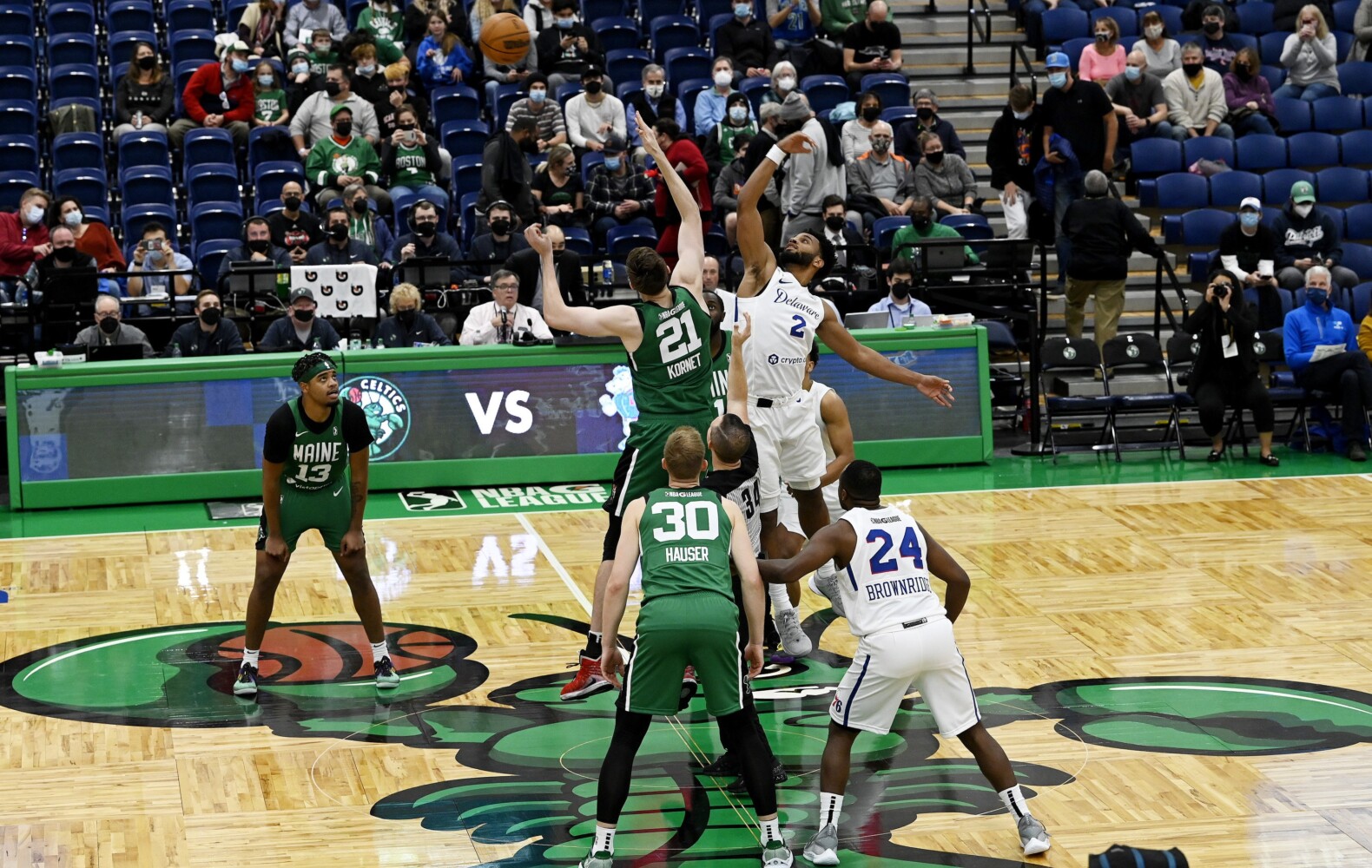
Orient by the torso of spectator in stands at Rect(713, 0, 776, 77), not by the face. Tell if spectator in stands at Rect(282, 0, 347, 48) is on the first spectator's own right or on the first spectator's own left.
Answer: on the first spectator's own right

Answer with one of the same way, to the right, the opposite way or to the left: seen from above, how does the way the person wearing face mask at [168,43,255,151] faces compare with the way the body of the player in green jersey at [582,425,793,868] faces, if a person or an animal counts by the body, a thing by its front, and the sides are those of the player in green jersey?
the opposite way

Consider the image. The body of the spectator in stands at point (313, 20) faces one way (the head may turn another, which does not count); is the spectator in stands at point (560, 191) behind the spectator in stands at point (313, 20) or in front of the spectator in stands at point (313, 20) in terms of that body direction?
in front

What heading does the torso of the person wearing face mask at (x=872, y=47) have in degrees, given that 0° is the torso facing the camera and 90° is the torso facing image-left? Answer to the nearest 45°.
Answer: approximately 0°

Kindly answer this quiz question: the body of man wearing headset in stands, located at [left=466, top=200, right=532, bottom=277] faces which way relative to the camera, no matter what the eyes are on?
toward the camera

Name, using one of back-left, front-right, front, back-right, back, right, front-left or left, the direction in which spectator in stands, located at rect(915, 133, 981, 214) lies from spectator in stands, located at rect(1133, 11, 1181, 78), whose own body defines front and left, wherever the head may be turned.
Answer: front-right

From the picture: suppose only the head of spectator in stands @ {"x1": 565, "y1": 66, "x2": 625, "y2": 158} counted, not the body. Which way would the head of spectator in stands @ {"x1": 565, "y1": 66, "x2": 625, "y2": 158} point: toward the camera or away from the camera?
toward the camera

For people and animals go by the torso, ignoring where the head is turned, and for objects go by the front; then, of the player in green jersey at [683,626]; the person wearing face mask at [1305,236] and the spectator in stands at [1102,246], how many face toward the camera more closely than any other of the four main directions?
1

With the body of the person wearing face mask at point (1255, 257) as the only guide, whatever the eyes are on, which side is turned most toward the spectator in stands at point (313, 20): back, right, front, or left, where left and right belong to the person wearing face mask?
right

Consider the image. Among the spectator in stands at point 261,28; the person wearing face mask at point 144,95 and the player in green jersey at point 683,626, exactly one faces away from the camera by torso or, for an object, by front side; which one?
the player in green jersey

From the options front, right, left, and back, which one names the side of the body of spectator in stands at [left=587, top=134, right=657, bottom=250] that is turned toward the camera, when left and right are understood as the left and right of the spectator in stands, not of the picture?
front

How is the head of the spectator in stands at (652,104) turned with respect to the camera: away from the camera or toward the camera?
toward the camera

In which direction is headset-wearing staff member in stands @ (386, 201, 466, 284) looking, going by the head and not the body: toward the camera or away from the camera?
toward the camera

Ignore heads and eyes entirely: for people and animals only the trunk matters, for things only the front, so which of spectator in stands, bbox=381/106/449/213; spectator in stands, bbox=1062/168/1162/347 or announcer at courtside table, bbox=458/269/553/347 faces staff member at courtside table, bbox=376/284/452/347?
spectator in stands, bbox=381/106/449/213

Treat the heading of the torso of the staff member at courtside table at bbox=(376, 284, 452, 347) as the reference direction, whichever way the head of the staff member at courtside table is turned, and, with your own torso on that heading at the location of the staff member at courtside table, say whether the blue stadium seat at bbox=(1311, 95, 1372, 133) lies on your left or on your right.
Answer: on your left
